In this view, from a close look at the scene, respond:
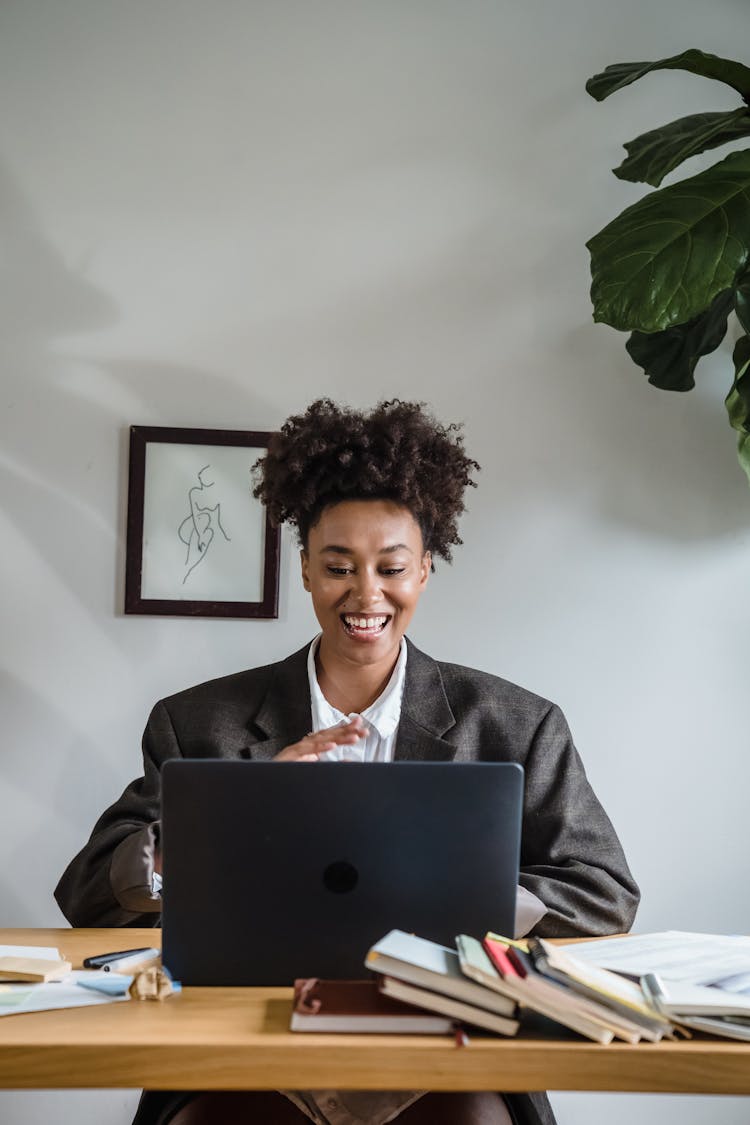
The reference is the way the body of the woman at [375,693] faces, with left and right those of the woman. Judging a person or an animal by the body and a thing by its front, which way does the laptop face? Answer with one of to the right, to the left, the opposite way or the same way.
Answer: the opposite way

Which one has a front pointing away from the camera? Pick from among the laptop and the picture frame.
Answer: the laptop

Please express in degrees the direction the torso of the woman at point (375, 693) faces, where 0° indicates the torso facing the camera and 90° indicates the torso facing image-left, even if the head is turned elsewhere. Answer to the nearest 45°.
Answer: approximately 0°

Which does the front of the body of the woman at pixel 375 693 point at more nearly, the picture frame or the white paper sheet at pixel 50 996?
the white paper sheet

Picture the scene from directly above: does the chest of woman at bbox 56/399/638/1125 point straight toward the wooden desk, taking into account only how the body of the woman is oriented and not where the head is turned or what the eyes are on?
yes

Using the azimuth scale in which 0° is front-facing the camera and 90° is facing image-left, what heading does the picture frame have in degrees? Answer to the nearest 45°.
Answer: approximately 0°

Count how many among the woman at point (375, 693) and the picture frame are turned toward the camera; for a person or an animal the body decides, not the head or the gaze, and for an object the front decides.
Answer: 2

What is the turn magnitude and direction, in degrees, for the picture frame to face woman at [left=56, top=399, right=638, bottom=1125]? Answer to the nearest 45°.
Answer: approximately 45° to its left

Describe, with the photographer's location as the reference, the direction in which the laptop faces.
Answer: facing away from the viewer
